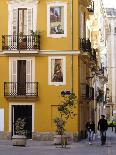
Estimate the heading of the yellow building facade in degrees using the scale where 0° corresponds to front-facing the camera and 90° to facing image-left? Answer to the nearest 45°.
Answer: approximately 0°
